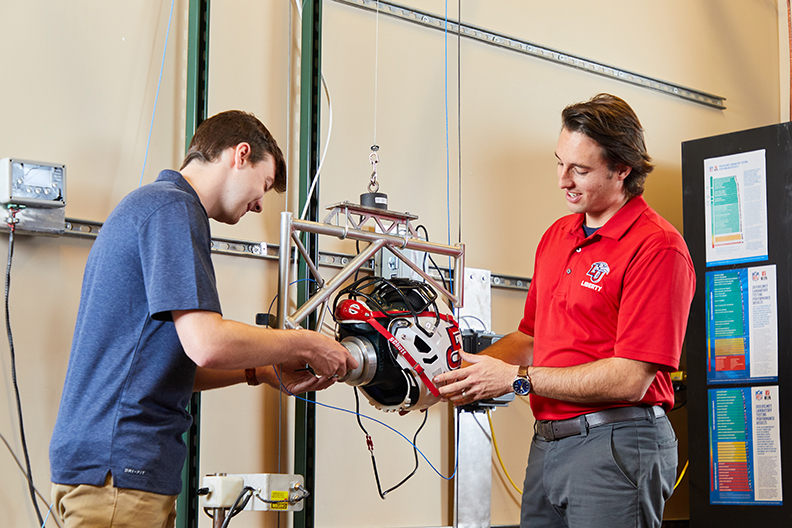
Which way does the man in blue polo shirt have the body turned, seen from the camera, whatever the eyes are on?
to the viewer's right

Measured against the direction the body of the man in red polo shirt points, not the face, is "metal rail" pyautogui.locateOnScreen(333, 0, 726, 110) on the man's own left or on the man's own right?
on the man's own right

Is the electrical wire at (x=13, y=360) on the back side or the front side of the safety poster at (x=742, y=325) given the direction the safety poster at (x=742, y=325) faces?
on the front side

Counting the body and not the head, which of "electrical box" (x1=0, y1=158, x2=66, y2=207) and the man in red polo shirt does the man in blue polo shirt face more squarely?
the man in red polo shirt

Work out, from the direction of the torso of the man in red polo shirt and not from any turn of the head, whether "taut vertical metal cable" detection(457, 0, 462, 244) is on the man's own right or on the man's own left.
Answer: on the man's own right

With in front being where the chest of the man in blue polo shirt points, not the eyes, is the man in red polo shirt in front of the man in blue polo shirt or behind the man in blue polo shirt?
in front

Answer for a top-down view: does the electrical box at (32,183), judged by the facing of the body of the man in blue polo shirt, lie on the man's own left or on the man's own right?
on the man's own left

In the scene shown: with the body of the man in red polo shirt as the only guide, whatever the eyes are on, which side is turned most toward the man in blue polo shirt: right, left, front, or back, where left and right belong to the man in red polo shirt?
front

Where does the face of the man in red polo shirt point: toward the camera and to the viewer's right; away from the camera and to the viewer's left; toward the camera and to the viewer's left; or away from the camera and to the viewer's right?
toward the camera and to the viewer's left

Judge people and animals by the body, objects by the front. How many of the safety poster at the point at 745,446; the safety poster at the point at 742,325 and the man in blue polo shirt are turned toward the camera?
2

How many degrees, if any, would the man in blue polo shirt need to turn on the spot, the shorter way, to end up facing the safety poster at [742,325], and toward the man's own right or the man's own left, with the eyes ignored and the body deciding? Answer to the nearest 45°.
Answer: approximately 45° to the man's own left

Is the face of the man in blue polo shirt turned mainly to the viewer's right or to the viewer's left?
to the viewer's right
